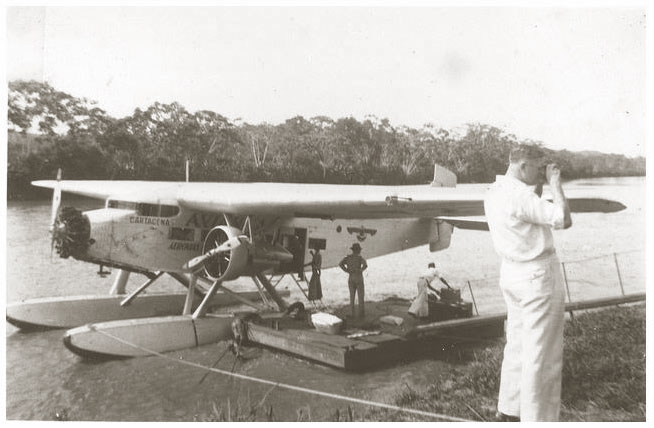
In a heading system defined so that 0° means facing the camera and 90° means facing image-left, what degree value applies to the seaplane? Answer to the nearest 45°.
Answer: approximately 45°

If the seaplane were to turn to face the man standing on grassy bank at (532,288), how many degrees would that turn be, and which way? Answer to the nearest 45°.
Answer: approximately 90° to its left
